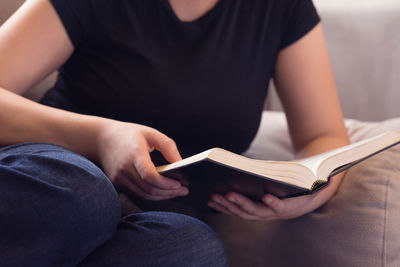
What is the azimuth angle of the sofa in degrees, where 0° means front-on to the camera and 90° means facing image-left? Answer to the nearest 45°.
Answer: approximately 0°
